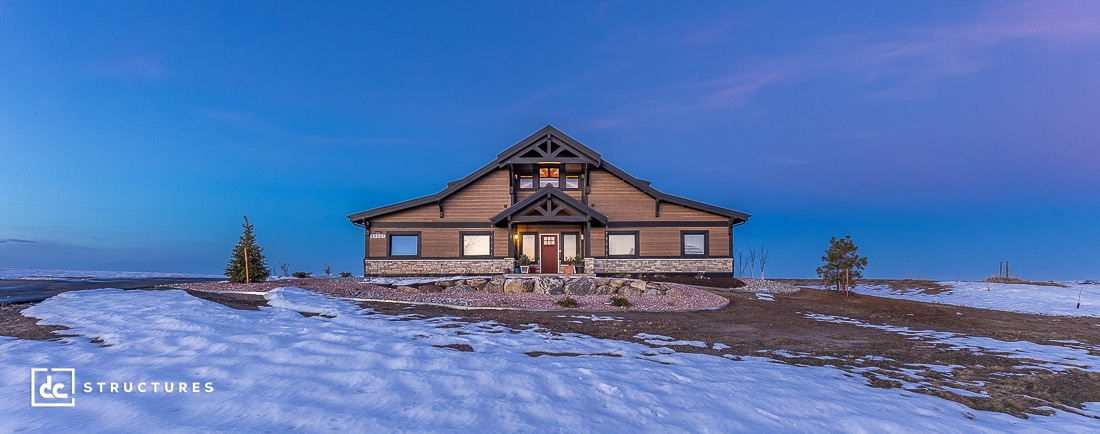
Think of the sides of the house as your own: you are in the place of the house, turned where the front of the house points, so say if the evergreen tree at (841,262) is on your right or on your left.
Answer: on your left

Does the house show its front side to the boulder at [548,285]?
yes

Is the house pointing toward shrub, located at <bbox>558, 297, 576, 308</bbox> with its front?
yes

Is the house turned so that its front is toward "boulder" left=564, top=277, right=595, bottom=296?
yes

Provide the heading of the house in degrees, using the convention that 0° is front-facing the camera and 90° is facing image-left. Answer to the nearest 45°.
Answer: approximately 0°

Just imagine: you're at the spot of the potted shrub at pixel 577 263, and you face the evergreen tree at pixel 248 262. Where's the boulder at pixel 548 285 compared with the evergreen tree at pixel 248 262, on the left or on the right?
left
